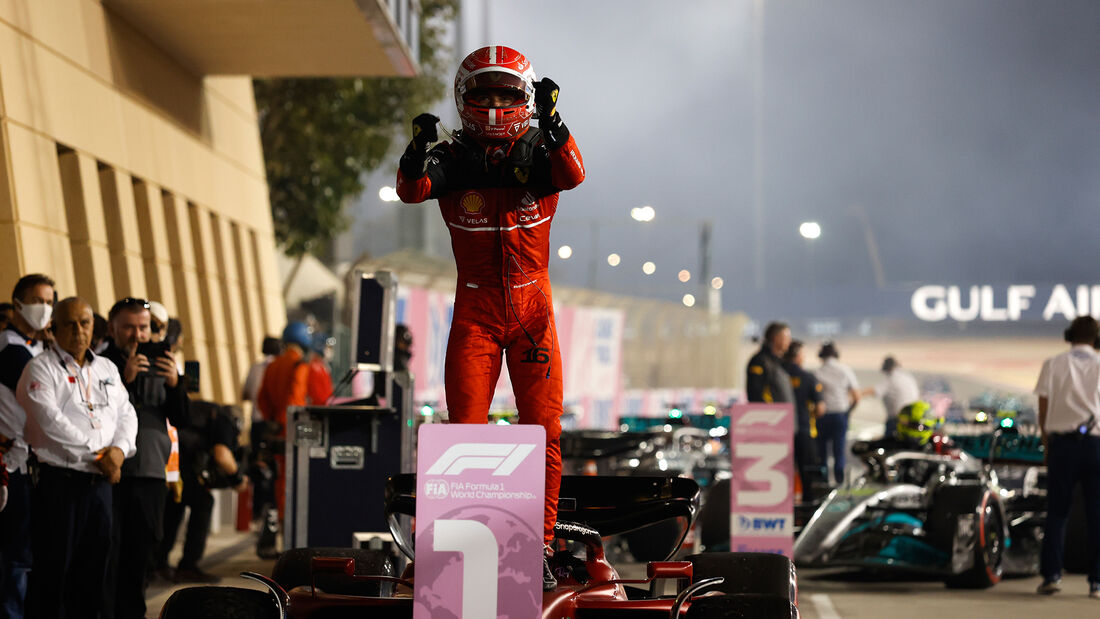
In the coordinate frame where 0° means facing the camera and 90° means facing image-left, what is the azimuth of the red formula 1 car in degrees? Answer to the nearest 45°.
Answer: approximately 0°

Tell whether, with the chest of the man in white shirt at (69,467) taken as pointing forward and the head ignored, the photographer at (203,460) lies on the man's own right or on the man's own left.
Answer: on the man's own left

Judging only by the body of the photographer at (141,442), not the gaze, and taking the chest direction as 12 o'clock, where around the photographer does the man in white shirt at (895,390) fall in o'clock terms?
The man in white shirt is roughly at 9 o'clock from the photographer.

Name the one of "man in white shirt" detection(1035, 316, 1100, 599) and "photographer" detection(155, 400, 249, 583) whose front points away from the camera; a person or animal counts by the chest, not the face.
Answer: the man in white shirt

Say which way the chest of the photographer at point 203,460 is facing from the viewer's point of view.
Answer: to the viewer's right

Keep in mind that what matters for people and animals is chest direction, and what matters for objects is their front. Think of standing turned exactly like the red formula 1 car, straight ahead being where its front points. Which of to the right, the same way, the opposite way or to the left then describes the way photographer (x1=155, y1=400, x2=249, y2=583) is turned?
to the left

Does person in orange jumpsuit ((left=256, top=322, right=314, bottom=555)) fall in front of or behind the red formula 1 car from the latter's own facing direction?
behind

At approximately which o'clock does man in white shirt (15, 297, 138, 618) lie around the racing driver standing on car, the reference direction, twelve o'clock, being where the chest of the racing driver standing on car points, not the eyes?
The man in white shirt is roughly at 4 o'clock from the racing driver standing on car.

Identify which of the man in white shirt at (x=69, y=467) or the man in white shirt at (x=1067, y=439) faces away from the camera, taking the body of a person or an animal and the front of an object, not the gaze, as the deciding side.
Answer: the man in white shirt at (x=1067, y=439)
